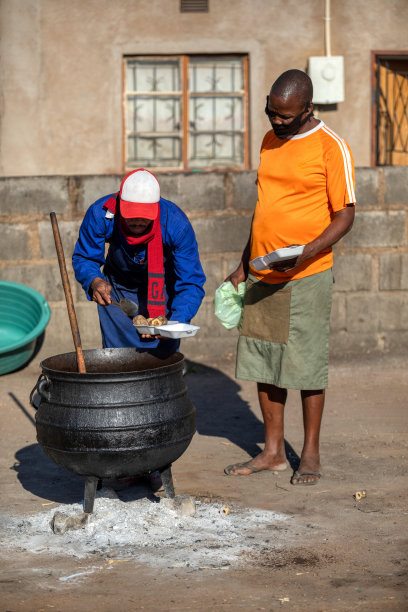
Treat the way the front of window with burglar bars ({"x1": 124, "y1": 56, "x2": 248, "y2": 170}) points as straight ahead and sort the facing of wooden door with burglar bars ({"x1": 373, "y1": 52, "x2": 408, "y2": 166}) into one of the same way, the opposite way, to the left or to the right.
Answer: the same way

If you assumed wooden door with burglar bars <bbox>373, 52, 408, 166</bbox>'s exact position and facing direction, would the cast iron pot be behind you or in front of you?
in front

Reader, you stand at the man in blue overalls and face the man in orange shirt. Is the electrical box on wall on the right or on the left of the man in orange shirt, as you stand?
left

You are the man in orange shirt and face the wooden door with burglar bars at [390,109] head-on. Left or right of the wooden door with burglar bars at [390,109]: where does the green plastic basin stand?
left

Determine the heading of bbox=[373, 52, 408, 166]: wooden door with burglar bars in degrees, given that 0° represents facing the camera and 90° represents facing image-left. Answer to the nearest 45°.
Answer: approximately 0°

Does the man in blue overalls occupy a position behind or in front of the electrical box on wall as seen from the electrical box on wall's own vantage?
in front

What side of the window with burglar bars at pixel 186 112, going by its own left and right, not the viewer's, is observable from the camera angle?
front

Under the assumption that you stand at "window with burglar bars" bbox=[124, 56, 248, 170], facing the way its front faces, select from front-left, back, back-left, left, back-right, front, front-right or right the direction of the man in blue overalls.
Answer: front

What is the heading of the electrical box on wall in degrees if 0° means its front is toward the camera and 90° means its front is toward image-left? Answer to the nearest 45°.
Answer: approximately 0°

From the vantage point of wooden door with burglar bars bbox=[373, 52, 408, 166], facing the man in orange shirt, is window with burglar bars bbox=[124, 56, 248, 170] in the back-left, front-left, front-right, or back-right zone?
front-right

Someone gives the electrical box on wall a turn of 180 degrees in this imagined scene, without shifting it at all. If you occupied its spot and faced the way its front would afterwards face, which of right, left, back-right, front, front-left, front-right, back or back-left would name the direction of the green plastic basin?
back-left

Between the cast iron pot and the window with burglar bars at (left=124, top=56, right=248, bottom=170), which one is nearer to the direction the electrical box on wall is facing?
the cast iron pot

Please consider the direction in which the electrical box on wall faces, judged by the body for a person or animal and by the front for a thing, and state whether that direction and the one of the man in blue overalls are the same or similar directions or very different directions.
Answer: same or similar directions

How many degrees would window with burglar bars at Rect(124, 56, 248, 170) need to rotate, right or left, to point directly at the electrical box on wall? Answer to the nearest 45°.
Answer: approximately 90° to its left

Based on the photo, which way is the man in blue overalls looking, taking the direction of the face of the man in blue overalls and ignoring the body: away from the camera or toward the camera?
toward the camera
